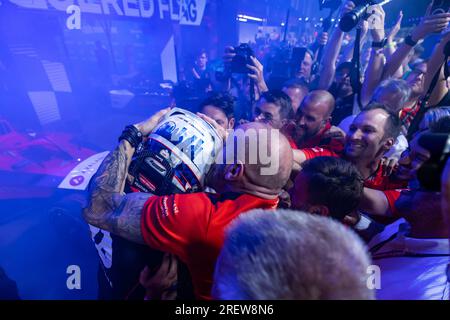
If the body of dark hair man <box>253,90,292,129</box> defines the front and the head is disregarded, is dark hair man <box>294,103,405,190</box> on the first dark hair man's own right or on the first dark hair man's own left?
on the first dark hair man's own left

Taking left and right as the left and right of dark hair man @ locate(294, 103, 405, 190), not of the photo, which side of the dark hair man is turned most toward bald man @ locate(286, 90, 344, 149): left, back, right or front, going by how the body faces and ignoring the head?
right

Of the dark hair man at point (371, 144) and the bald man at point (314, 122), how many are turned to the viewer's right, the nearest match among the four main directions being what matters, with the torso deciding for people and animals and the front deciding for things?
0

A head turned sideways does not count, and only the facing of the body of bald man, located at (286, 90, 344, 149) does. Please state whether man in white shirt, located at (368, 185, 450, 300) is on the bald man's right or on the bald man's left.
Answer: on the bald man's left

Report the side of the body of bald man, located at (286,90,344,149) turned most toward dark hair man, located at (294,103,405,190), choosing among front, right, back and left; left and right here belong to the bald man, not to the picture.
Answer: left

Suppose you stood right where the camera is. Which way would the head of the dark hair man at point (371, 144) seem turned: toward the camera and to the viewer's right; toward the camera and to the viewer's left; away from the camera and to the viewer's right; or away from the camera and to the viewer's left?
toward the camera and to the viewer's left

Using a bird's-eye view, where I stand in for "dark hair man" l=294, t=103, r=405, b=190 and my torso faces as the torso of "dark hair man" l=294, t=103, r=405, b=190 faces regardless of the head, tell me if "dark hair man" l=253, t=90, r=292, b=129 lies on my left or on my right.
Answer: on my right

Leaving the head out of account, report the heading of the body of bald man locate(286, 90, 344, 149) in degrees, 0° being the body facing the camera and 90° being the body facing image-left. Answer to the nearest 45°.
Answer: approximately 45°

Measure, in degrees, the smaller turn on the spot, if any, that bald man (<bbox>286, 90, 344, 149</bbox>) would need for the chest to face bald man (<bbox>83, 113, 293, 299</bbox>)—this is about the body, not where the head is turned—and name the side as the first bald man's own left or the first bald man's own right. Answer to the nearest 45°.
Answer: approximately 45° to the first bald man's own left

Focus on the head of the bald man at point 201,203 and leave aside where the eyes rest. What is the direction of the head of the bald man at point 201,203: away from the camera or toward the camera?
away from the camera
